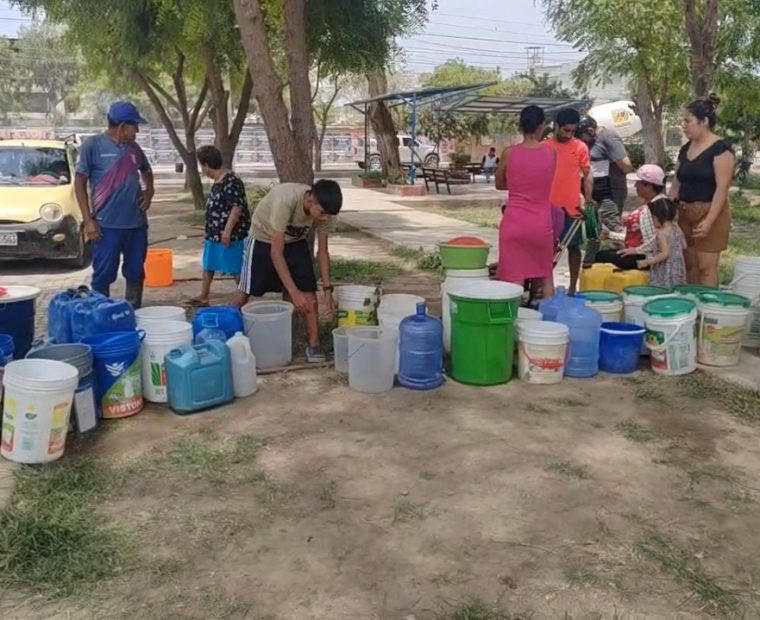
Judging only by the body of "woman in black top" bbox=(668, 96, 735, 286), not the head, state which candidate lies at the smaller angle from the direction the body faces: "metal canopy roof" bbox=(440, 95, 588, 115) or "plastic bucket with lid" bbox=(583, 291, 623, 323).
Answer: the plastic bucket with lid

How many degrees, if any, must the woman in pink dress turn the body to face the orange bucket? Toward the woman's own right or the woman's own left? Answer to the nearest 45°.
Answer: approximately 45° to the woman's own left

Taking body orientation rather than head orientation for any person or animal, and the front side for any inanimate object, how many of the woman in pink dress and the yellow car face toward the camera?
1

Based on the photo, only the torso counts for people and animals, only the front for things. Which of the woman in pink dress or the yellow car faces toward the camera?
the yellow car

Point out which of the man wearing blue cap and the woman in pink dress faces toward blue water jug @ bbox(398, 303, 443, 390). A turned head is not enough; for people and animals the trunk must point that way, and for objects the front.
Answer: the man wearing blue cap

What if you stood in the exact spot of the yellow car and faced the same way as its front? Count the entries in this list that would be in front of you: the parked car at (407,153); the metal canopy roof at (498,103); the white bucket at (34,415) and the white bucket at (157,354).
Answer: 2

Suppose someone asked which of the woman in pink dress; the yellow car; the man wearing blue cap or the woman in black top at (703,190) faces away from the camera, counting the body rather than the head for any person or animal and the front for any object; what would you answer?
the woman in pink dress

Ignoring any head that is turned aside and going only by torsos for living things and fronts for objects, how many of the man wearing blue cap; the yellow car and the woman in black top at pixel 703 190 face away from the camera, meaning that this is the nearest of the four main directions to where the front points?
0

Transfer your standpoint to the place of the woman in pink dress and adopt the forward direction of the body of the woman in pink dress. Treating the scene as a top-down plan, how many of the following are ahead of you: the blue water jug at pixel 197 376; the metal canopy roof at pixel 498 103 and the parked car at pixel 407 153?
2

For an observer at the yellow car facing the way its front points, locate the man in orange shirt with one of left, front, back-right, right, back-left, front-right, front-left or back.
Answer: front-left

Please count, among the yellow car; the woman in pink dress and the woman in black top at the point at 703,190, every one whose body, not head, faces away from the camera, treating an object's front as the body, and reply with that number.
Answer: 1

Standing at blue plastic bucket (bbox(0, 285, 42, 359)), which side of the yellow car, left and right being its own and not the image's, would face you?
front

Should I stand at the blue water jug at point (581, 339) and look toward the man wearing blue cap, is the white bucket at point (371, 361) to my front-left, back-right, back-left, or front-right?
front-left

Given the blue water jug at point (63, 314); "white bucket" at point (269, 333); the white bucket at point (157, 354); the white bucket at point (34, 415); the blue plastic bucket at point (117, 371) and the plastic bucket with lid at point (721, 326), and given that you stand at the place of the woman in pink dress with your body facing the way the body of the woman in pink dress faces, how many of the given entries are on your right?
1

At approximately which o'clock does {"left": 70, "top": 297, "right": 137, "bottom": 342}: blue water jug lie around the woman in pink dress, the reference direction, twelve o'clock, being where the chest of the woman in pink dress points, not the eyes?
The blue water jug is roughly at 8 o'clock from the woman in pink dress.

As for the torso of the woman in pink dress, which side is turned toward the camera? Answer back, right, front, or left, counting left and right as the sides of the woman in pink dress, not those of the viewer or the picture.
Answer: back

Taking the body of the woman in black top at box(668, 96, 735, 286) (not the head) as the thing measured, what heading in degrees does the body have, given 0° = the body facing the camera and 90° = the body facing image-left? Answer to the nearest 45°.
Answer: approximately 45°

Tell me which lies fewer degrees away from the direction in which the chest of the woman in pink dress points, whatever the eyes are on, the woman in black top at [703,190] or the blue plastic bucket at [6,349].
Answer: the woman in black top

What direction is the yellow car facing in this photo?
toward the camera
